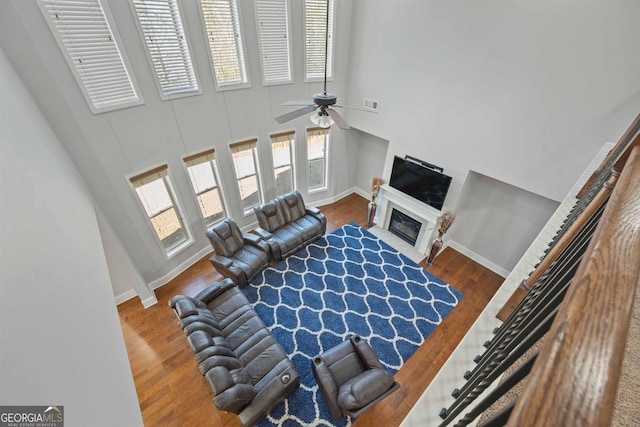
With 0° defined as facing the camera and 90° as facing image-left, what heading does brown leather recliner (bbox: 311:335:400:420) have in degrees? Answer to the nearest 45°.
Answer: approximately 135°

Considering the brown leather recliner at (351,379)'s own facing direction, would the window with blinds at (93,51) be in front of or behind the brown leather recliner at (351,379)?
in front

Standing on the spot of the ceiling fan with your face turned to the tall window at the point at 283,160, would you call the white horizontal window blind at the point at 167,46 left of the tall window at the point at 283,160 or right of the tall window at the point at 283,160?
left

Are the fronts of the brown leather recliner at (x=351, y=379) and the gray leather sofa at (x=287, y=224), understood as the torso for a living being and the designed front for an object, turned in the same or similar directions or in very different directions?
very different directions

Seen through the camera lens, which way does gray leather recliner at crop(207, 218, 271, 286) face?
facing the viewer and to the right of the viewer

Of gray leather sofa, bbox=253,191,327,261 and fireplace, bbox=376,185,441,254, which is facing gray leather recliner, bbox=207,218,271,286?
the fireplace

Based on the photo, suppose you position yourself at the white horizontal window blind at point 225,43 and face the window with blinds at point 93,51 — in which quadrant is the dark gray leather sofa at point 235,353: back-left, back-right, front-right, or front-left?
front-left

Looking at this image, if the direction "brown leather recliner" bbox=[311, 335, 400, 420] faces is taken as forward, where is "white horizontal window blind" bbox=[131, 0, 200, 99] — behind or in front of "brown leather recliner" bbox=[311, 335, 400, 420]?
in front

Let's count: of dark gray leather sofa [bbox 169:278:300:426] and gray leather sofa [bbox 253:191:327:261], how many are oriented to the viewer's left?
0

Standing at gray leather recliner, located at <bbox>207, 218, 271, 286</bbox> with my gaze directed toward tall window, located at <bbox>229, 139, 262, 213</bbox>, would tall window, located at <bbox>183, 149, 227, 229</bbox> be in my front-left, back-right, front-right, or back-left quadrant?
front-left

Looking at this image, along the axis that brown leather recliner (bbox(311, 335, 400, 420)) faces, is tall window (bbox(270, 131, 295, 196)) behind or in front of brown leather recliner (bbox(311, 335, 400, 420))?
in front

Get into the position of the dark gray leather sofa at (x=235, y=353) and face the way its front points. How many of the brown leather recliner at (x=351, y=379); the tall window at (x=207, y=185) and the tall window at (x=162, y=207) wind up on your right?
1

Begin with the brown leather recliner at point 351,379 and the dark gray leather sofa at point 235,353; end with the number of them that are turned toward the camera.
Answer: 0

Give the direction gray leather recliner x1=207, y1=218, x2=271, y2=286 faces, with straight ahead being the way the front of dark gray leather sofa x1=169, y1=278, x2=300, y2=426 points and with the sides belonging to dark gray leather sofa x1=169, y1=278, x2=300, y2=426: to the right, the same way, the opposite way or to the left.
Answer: to the right

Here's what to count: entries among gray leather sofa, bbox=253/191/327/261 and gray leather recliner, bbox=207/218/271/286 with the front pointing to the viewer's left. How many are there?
0
